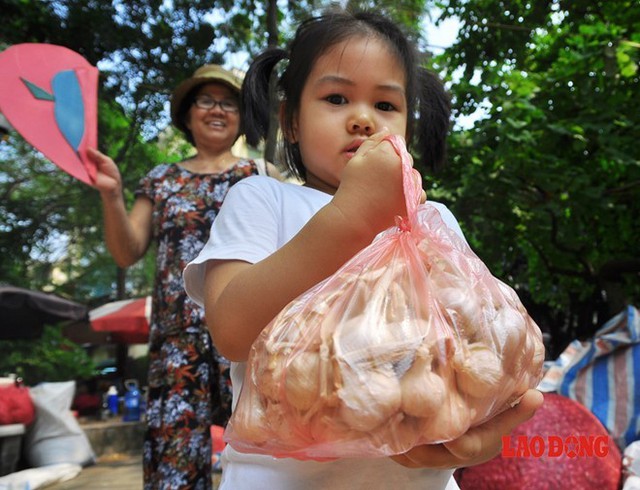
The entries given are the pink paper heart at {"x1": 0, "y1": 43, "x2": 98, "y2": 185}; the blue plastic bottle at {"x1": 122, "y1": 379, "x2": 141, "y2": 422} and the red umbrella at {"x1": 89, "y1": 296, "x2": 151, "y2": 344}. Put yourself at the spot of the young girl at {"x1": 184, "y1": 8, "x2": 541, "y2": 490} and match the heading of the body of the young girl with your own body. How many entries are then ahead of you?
0

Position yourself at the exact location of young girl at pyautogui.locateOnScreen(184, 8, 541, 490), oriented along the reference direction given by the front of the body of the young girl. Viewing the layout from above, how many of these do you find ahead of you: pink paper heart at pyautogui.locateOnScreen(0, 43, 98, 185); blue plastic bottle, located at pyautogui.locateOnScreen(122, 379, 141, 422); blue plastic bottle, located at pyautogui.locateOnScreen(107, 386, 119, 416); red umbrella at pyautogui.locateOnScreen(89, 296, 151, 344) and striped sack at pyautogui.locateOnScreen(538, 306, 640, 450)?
0

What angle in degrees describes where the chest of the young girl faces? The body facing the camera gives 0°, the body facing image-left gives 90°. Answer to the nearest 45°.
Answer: approximately 0°

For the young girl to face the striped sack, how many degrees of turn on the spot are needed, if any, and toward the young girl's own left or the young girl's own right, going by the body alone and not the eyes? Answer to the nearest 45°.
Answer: approximately 135° to the young girl's own left

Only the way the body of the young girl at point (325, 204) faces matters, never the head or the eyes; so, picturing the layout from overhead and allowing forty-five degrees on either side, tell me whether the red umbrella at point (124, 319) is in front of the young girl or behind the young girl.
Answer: behind

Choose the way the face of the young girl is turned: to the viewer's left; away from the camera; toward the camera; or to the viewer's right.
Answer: toward the camera
